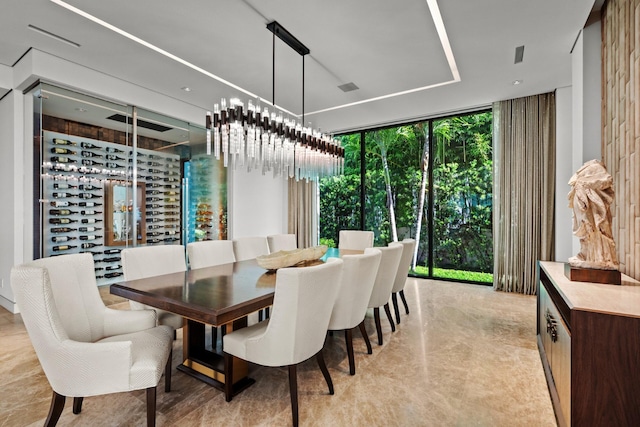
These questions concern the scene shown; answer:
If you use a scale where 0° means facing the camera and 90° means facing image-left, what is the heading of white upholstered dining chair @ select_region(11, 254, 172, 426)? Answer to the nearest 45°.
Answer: approximately 270°

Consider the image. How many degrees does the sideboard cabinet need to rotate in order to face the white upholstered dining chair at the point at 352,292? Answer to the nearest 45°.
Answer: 0° — it already faces it

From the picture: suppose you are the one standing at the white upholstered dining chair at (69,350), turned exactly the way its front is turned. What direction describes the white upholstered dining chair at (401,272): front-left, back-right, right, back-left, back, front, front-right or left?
front

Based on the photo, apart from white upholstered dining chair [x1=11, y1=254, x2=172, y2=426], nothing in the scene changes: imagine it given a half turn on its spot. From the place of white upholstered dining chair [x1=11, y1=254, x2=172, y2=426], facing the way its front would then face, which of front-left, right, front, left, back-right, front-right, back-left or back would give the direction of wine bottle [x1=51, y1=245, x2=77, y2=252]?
right

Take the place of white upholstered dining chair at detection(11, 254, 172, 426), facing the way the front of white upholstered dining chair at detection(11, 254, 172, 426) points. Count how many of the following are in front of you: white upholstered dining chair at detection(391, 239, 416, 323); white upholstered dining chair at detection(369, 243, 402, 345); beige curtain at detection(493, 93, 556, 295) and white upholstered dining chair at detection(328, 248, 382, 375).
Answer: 4

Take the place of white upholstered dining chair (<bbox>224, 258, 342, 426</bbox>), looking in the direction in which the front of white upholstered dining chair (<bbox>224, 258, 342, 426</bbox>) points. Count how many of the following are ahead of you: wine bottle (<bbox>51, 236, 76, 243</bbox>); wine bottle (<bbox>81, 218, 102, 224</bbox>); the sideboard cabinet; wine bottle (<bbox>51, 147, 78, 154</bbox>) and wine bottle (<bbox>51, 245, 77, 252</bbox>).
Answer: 4

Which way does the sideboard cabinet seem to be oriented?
to the viewer's left

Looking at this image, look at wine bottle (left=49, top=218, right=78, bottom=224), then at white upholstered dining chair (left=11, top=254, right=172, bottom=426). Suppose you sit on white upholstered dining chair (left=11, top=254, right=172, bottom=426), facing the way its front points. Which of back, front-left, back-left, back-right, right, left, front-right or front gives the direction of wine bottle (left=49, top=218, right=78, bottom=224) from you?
left

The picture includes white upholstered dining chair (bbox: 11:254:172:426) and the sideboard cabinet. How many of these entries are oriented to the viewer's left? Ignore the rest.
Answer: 1

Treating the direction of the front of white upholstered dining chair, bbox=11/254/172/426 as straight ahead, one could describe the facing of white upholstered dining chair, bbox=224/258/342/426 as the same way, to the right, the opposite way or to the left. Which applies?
to the left

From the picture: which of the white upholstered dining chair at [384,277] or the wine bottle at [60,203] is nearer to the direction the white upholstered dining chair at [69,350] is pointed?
the white upholstered dining chair

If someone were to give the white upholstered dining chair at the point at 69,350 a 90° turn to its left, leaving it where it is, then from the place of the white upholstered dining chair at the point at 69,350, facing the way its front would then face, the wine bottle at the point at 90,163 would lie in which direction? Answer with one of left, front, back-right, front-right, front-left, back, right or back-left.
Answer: front

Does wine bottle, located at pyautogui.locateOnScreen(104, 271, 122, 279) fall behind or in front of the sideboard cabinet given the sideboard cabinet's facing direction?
in front
